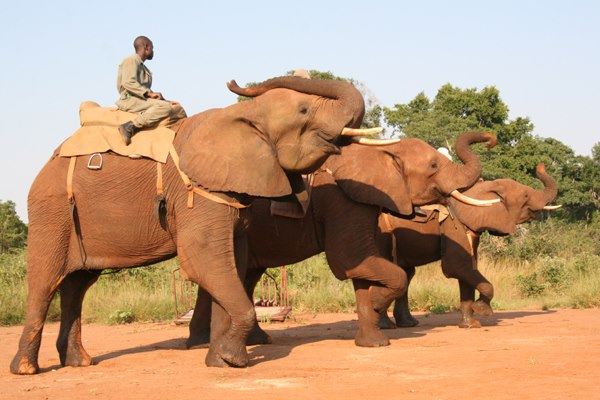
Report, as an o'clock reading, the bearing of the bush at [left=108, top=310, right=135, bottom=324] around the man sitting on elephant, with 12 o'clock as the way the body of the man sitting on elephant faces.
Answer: The bush is roughly at 9 o'clock from the man sitting on elephant.

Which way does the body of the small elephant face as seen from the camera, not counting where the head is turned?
to the viewer's right

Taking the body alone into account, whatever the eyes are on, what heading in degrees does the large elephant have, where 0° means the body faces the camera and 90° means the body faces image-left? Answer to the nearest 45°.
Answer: approximately 270°

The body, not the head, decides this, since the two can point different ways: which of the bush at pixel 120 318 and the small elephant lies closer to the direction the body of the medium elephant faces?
the small elephant

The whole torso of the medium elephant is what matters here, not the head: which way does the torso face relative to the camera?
to the viewer's right

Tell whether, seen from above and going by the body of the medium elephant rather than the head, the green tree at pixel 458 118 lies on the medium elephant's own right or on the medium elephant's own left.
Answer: on the medium elephant's own left

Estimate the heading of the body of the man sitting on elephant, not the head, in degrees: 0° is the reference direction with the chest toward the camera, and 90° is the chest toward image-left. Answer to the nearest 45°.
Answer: approximately 270°

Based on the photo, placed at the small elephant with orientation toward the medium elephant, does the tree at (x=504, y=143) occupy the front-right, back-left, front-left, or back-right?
back-right
